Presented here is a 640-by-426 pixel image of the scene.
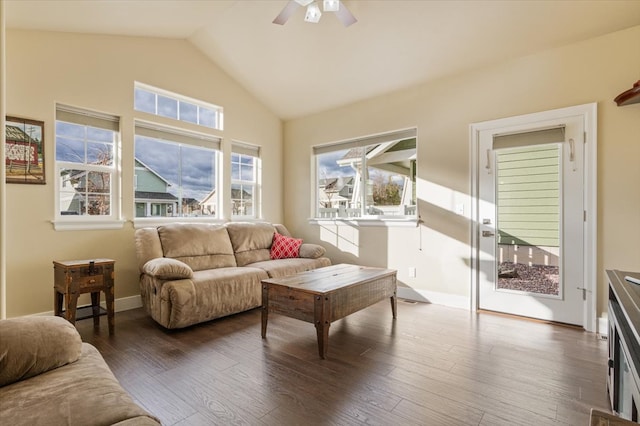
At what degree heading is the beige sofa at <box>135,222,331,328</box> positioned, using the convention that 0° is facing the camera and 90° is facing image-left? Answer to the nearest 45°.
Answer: approximately 315°

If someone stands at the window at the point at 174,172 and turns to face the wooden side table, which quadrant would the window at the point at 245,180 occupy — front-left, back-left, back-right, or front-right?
back-left

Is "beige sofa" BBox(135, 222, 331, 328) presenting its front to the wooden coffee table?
yes

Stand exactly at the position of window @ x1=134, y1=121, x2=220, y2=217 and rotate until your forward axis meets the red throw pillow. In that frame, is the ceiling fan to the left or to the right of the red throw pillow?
right

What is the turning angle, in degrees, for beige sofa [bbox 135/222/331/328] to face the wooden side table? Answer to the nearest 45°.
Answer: approximately 135° to its right

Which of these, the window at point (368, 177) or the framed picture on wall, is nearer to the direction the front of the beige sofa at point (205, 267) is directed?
the window

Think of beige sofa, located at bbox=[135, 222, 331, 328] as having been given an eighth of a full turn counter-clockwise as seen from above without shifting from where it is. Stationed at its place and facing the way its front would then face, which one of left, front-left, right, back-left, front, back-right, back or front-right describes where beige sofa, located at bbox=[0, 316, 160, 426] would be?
right

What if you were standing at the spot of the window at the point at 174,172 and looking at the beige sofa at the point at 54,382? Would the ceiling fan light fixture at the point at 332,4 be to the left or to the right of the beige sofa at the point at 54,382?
left

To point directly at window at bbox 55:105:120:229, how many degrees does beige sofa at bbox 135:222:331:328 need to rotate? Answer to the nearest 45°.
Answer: approximately 135° to its right
